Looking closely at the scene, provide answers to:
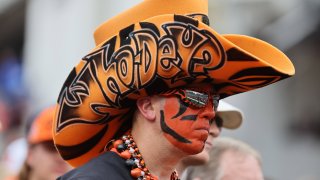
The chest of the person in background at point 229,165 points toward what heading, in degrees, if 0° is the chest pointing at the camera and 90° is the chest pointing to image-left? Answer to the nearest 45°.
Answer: approximately 315°

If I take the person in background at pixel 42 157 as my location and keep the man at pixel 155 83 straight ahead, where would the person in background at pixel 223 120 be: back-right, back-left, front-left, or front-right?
front-left

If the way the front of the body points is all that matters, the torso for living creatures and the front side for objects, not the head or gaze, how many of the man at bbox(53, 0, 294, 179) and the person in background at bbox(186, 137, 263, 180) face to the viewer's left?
0
